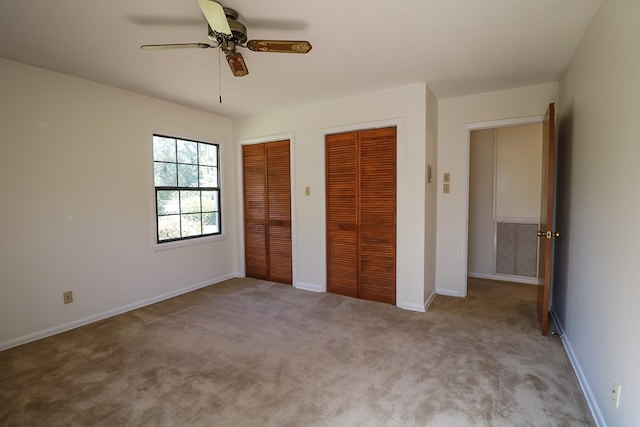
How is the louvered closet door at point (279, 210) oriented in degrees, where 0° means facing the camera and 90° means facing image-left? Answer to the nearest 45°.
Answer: approximately 45°

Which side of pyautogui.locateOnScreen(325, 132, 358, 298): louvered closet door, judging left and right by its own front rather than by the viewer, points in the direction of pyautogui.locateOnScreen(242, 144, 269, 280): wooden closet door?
right

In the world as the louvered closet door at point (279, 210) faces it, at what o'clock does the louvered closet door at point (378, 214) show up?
the louvered closet door at point (378, 214) is roughly at 9 o'clock from the louvered closet door at point (279, 210).

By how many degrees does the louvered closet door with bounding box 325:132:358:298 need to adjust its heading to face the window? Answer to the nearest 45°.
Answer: approximately 45° to its right

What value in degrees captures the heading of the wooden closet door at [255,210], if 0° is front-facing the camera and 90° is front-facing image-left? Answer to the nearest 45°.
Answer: approximately 45°

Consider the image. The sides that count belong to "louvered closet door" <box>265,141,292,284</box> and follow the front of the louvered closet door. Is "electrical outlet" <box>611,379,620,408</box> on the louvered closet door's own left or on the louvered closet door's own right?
on the louvered closet door's own left

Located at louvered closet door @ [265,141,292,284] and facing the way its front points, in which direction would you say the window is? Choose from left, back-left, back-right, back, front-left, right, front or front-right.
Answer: front-right

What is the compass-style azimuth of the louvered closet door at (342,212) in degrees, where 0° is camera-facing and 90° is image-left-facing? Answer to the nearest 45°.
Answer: approximately 45°
